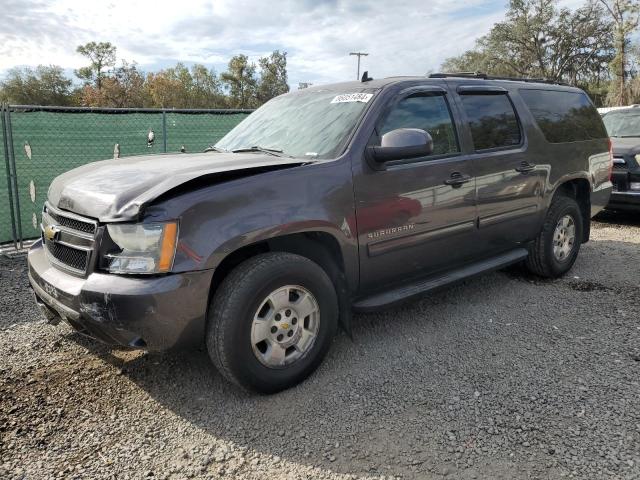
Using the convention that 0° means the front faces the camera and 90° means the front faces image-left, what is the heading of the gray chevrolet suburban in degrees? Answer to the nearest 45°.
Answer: approximately 45°

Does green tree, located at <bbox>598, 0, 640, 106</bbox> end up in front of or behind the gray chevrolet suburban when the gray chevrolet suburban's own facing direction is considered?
behind

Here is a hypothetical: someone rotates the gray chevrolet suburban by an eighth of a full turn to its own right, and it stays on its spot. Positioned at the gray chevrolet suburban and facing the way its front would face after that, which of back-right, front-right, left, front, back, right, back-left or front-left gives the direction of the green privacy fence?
front-right

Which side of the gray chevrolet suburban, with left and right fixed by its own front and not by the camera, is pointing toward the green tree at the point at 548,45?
back
